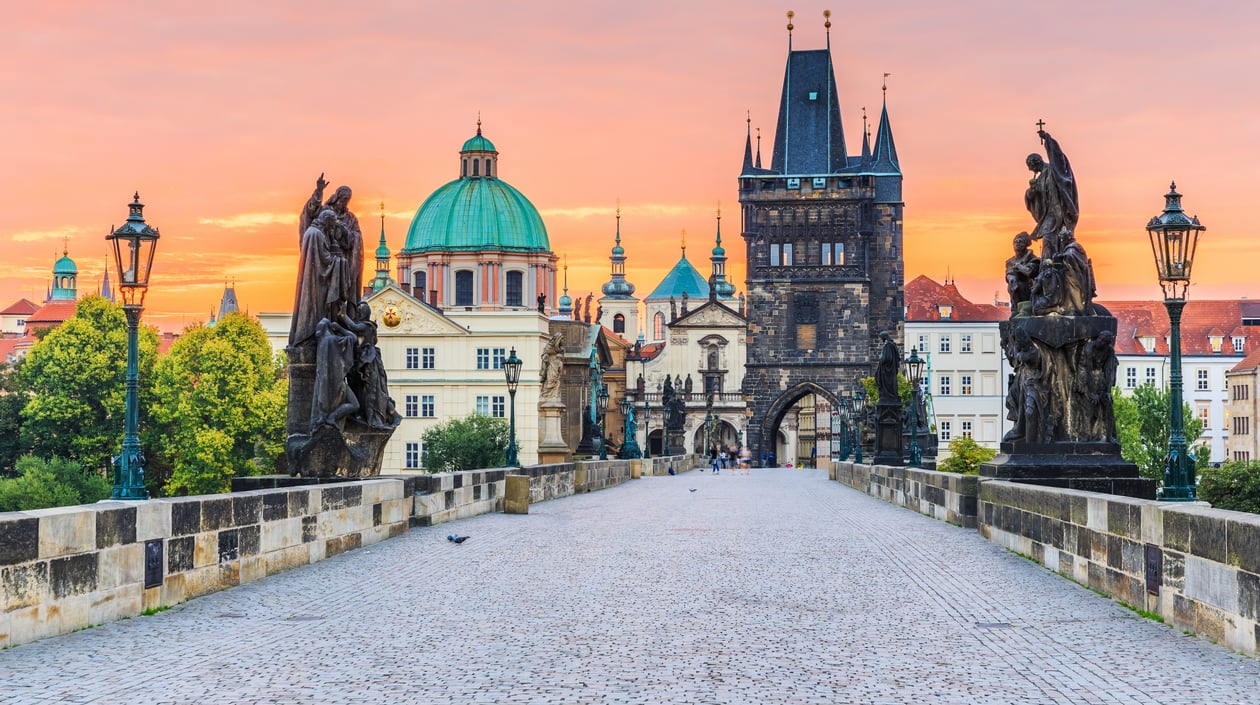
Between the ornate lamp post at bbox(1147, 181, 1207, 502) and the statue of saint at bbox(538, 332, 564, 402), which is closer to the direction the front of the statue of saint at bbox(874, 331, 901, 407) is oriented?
the statue of saint

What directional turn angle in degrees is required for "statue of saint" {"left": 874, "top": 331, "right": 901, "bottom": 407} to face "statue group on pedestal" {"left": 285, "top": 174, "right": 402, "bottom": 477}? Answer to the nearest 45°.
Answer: approximately 90° to its left

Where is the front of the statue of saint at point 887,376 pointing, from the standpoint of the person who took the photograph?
facing to the left of the viewer

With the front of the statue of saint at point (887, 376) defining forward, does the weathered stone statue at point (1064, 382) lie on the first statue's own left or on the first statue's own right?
on the first statue's own left

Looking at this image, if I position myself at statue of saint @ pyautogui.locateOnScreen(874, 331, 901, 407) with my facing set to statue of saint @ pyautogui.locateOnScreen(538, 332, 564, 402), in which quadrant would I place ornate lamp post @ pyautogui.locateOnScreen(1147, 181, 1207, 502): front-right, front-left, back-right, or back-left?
back-left

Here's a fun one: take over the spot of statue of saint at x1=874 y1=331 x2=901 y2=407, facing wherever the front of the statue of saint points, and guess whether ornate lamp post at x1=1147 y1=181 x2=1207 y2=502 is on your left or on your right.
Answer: on your left

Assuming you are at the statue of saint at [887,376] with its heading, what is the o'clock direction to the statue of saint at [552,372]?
the statue of saint at [552,372] is roughly at 1 o'clock from the statue of saint at [887,376].

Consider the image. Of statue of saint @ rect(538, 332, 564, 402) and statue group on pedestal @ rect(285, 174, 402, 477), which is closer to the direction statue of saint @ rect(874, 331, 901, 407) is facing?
the statue of saint
